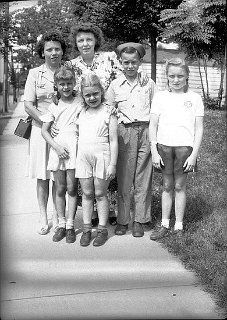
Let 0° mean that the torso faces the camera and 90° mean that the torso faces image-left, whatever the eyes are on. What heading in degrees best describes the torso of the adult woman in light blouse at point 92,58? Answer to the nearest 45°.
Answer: approximately 0°
